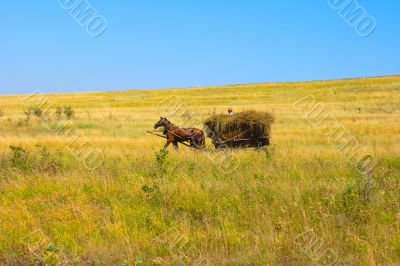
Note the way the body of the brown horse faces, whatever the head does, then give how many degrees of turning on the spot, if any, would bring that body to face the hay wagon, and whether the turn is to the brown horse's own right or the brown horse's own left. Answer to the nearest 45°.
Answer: approximately 180°

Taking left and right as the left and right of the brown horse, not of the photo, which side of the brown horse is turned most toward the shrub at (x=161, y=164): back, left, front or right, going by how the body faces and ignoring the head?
left

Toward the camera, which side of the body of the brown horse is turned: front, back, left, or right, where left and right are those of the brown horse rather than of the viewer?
left

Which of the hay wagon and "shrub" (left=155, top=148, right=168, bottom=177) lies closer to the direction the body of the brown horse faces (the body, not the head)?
the shrub
